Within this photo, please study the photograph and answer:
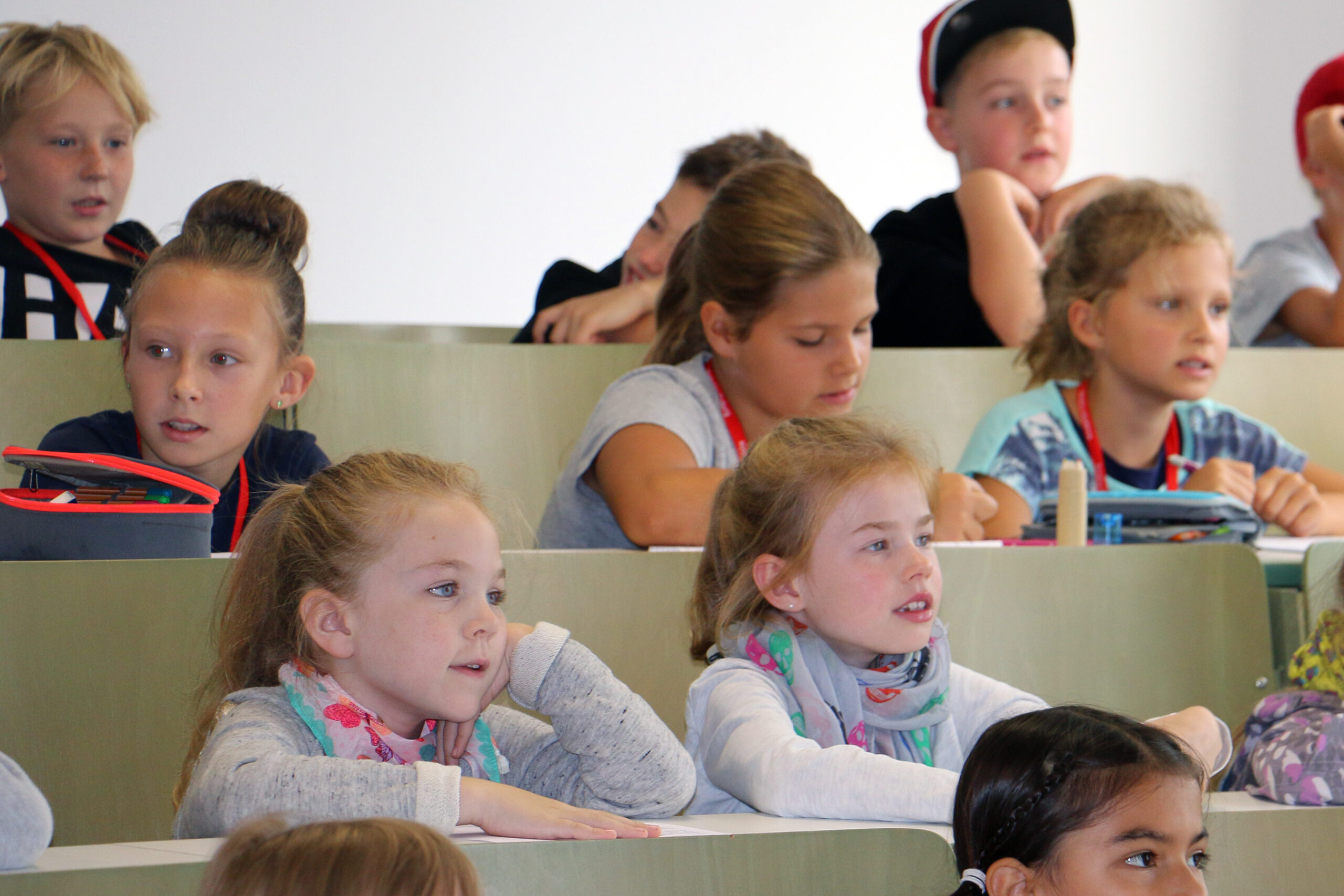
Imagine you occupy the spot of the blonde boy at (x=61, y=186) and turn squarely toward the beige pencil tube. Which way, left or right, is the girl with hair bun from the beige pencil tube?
right

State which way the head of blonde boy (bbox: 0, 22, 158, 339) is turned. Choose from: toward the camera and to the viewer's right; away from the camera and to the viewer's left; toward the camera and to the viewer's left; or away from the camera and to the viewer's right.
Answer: toward the camera and to the viewer's right

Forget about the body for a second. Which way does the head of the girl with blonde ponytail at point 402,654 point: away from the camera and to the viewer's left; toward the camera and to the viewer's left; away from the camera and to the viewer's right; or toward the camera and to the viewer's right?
toward the camera and to the viewer's right

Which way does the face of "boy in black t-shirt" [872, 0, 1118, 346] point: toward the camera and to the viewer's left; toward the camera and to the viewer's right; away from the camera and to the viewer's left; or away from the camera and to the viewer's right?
toward the camera and to the viewer's right

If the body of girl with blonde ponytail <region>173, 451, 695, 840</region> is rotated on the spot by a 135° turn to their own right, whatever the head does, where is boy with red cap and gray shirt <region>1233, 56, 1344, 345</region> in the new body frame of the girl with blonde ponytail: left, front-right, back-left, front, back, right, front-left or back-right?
back-right

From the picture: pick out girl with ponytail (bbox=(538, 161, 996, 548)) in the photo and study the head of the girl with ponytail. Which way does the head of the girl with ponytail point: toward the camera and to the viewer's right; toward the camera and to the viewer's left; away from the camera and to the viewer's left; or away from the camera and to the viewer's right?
toward the camera and to the viewer's right

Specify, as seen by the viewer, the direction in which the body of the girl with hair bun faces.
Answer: toward the camera

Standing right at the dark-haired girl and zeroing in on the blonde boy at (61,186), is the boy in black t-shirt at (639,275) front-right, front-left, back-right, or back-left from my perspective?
front-right

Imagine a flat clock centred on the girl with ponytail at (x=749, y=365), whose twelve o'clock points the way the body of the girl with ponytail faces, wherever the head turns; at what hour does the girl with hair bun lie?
The girl with hair bun is roughly at 4 o'clock from the girl with ponytail.

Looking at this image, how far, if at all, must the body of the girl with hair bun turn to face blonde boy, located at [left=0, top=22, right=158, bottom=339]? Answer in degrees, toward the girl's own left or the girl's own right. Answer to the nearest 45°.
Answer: approximately 180°

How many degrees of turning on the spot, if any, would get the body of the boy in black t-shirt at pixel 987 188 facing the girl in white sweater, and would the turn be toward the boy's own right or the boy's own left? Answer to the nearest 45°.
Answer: approximately 45° to the boy's own right

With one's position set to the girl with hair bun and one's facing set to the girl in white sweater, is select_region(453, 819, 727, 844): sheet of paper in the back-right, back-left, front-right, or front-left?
front-right

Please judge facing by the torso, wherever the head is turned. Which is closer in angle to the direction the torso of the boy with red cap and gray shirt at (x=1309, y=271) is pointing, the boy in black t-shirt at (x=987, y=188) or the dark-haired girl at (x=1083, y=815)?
the dark-haired girl

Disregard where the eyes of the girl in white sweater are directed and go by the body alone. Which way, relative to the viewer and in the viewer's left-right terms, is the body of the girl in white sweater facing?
facing the viewer and to the right of the viewer

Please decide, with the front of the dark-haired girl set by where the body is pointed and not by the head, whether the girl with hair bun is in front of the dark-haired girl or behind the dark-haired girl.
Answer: behind

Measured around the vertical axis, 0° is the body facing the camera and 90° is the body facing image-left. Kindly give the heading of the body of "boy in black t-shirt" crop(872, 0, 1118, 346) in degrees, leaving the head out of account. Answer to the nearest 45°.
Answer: approximately 315°

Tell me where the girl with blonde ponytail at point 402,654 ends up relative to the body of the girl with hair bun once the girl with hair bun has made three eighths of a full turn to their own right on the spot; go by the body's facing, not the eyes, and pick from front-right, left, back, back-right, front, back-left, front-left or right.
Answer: back-left

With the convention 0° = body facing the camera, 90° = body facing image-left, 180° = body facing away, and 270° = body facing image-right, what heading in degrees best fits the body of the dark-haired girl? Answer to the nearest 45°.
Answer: approximately 315°
